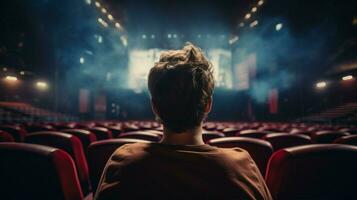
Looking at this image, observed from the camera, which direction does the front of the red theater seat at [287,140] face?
facing away from the viewer

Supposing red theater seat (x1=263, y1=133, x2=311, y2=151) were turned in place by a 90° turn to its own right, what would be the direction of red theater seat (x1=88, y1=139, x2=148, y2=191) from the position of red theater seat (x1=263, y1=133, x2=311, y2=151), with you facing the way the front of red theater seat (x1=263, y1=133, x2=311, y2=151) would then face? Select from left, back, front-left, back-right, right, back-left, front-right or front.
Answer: back-right

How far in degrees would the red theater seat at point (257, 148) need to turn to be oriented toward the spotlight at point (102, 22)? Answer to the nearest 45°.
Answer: approximately 45° to its left

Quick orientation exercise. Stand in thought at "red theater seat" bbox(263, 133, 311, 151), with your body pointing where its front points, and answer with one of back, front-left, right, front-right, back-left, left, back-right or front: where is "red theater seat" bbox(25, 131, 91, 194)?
back-left

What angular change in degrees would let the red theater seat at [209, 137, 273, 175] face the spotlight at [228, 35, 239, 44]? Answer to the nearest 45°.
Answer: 0° — it already faces it

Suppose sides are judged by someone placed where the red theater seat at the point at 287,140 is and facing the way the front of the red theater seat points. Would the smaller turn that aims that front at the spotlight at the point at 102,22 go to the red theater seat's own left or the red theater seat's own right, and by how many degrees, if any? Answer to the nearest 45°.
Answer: approximately 45° to the red theater seat's own left

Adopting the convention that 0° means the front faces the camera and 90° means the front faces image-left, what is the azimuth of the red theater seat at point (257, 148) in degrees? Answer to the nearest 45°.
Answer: approximately 180°

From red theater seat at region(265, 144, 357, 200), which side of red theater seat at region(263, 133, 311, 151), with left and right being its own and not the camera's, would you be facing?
back

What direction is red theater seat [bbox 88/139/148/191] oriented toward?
away from the camera

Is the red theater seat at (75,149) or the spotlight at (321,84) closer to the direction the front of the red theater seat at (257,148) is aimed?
the spotlight
